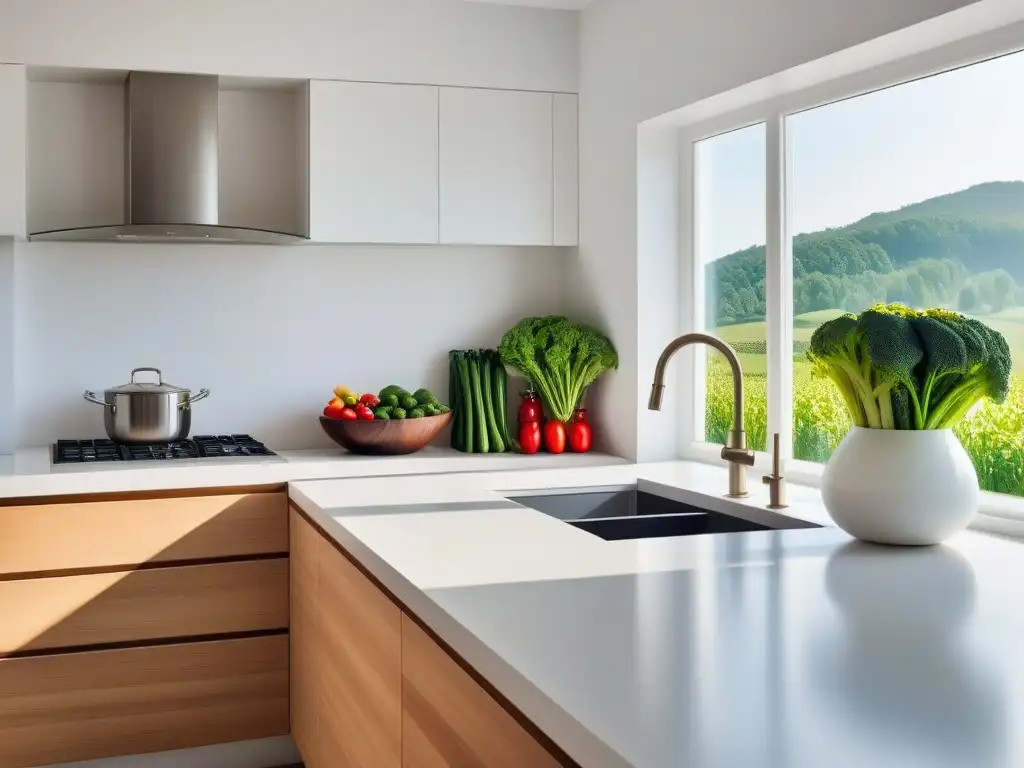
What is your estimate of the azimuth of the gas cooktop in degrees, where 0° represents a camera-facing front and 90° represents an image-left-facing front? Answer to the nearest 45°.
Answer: approximately 0°

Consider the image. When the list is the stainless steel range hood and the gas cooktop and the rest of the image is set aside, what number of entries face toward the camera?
2

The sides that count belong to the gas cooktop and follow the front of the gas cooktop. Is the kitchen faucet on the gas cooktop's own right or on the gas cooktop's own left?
on the gas cooktop's own left

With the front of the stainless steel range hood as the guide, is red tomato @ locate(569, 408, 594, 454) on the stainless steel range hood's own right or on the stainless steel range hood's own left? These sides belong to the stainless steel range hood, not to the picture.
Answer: on the stainless steel range hood's own left

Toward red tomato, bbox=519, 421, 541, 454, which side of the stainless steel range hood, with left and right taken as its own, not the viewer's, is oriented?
left

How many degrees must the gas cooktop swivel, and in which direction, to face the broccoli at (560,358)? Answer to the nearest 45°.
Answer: approximately 90° to its left

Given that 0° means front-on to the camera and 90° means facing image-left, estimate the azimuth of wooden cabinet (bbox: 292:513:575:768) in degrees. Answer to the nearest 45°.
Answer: approximately 45°
